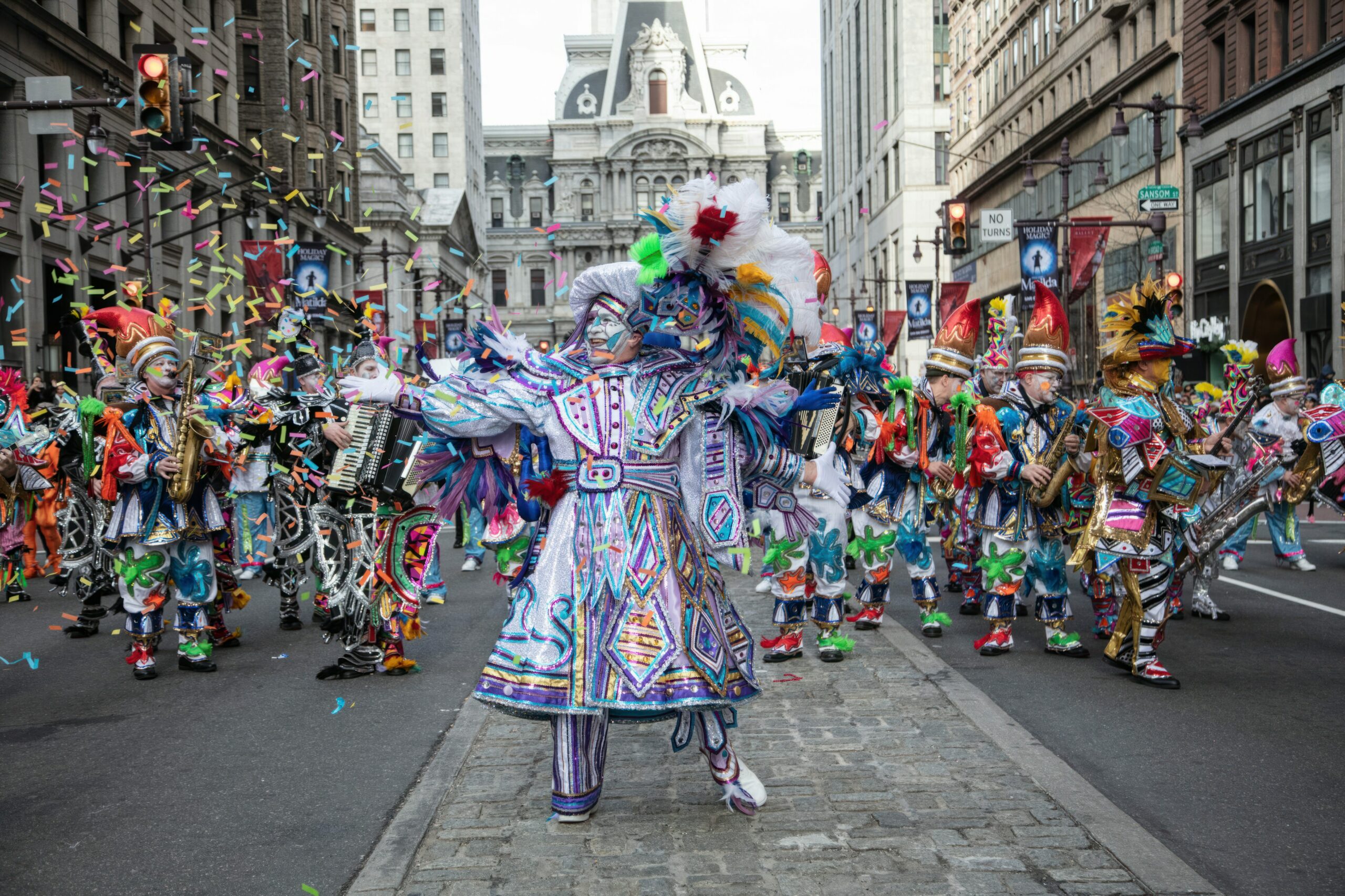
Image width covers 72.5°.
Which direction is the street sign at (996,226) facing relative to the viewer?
toward the camera

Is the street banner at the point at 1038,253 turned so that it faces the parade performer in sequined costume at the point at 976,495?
yes

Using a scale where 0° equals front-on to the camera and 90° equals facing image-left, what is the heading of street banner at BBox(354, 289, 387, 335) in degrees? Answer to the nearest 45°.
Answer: approximately 0°

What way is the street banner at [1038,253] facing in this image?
toward the camera

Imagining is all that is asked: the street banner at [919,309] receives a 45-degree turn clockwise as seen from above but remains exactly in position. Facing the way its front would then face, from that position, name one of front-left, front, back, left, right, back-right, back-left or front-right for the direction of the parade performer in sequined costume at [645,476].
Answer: front-left

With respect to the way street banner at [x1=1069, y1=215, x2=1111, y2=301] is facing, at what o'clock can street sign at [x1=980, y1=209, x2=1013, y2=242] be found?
The street sign is roughly at 3 o'clock from the street banner.

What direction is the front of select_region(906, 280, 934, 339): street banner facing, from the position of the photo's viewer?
facing the viewer

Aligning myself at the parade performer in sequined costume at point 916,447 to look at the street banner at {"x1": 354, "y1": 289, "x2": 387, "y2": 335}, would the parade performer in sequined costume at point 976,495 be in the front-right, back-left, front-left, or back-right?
back-right

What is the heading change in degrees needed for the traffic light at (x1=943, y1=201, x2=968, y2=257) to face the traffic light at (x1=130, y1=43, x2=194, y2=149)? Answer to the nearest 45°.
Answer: approximately 45° to its right

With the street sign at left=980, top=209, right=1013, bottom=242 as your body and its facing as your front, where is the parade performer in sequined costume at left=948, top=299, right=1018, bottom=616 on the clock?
The parade performer in sequined costume is roughly at 12 o'clock from the street sign.

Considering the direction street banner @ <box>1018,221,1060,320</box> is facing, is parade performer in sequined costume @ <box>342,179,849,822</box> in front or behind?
in front

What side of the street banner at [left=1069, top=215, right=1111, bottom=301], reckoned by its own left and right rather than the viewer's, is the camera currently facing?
front

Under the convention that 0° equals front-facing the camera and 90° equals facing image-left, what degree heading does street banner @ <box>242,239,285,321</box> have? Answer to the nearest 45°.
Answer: approximately 0°
